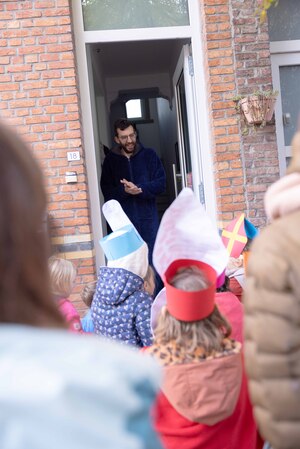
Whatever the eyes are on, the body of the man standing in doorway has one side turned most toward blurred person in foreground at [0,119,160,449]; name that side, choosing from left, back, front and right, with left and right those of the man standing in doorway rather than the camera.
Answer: front

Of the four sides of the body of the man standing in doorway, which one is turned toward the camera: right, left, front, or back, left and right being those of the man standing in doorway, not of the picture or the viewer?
front

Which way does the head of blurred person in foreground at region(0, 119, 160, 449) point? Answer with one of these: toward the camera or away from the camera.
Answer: away from the camera
